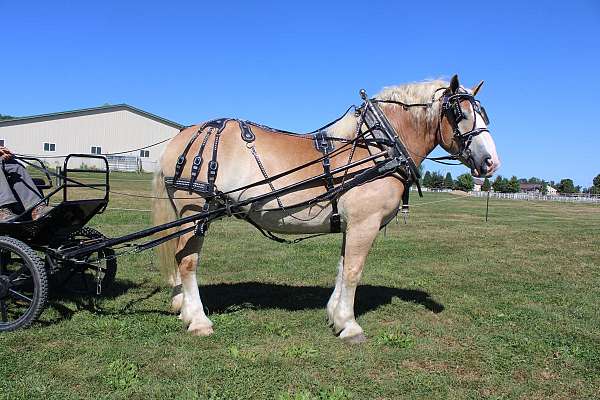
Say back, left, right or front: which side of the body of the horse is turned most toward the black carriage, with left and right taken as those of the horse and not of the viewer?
back

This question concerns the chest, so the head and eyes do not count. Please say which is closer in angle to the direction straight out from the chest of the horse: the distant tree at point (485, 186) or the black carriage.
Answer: the distant tree

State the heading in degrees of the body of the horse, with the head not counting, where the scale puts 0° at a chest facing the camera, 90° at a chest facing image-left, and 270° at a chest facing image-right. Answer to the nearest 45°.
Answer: approximately 270°

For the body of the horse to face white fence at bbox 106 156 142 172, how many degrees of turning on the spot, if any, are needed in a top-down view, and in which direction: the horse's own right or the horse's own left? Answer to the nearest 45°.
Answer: approximately 135° to the horse's own left

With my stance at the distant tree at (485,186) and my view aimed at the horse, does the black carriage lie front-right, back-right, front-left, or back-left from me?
front-right

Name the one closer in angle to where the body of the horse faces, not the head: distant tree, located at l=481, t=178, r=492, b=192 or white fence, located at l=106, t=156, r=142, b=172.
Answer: the distant tree

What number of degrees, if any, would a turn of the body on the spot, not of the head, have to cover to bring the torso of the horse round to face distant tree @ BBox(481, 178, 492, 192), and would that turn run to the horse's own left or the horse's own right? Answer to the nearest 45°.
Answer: approximately 45° to the horse's own left
